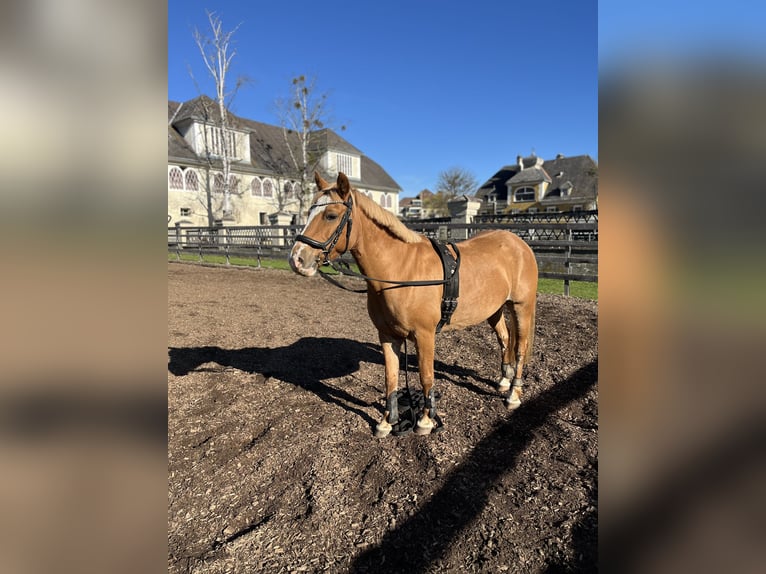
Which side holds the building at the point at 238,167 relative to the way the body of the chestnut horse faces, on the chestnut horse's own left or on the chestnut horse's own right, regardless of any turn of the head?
on the chestnut horse's own right

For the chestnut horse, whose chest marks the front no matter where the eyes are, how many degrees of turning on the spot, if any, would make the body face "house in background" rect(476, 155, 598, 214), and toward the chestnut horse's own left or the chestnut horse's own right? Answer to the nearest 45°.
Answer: approximately 135° to the chestnut horse's own right

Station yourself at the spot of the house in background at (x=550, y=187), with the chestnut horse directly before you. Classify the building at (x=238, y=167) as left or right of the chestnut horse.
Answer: right

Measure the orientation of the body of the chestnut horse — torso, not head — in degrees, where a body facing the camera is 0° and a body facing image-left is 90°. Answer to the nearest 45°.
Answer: approximately 45°
